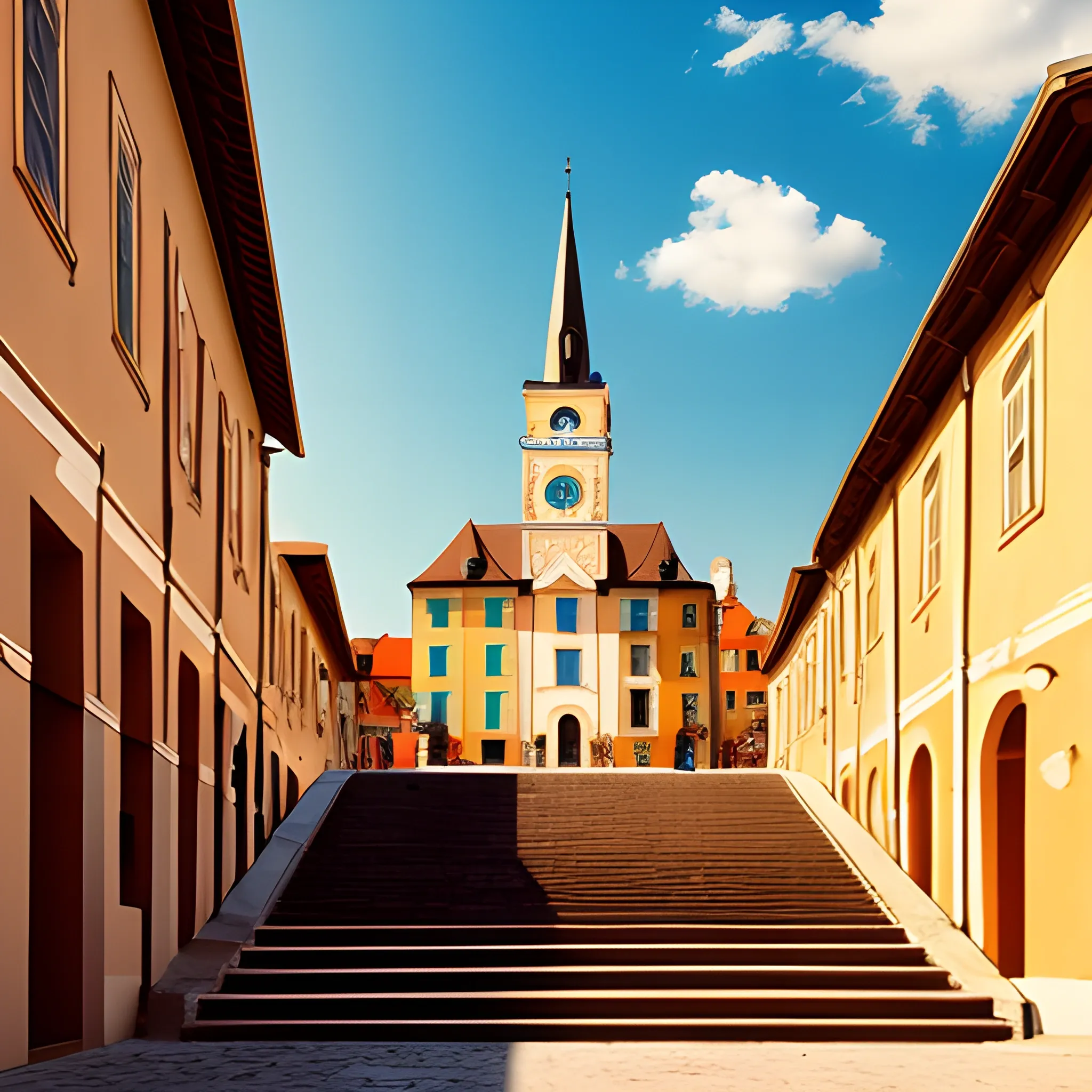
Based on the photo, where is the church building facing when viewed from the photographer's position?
facing the viewer

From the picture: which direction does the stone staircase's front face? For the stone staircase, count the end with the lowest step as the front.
toward the camera

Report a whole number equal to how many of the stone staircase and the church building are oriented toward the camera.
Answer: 2

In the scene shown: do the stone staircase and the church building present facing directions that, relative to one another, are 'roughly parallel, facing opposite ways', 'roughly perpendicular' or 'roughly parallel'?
roughly parallel

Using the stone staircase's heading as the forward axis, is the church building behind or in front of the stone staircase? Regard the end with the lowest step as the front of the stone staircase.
behind

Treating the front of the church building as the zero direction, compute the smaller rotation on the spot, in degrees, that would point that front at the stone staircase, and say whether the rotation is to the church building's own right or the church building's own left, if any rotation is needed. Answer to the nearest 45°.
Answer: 0° — it already faces it
